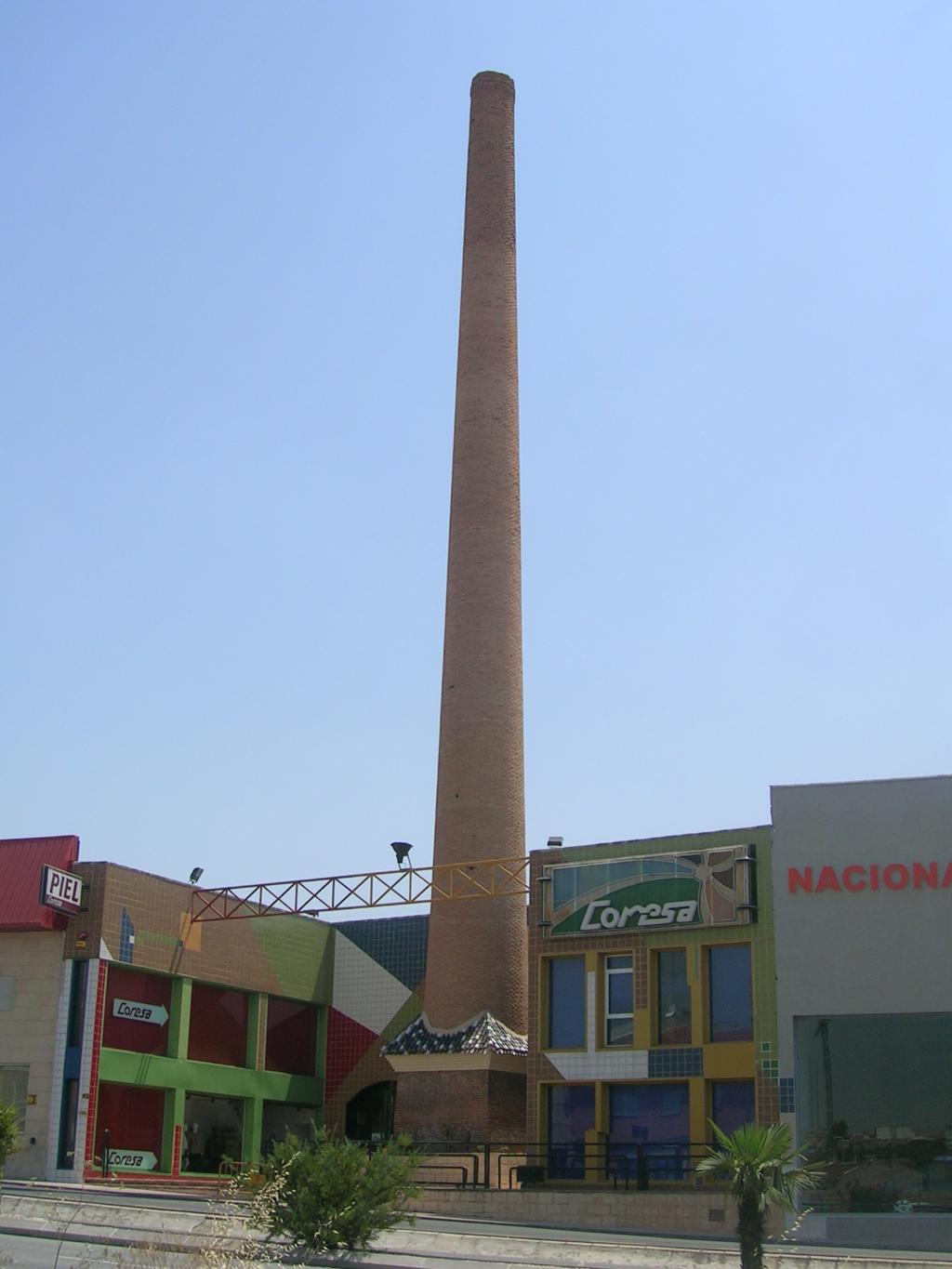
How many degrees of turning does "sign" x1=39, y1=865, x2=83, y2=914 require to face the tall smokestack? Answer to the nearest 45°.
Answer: approximately 45° to its left

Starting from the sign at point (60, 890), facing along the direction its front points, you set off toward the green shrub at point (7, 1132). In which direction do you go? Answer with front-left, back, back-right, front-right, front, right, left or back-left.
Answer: front-right

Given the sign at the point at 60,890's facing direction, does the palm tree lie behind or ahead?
ahead
